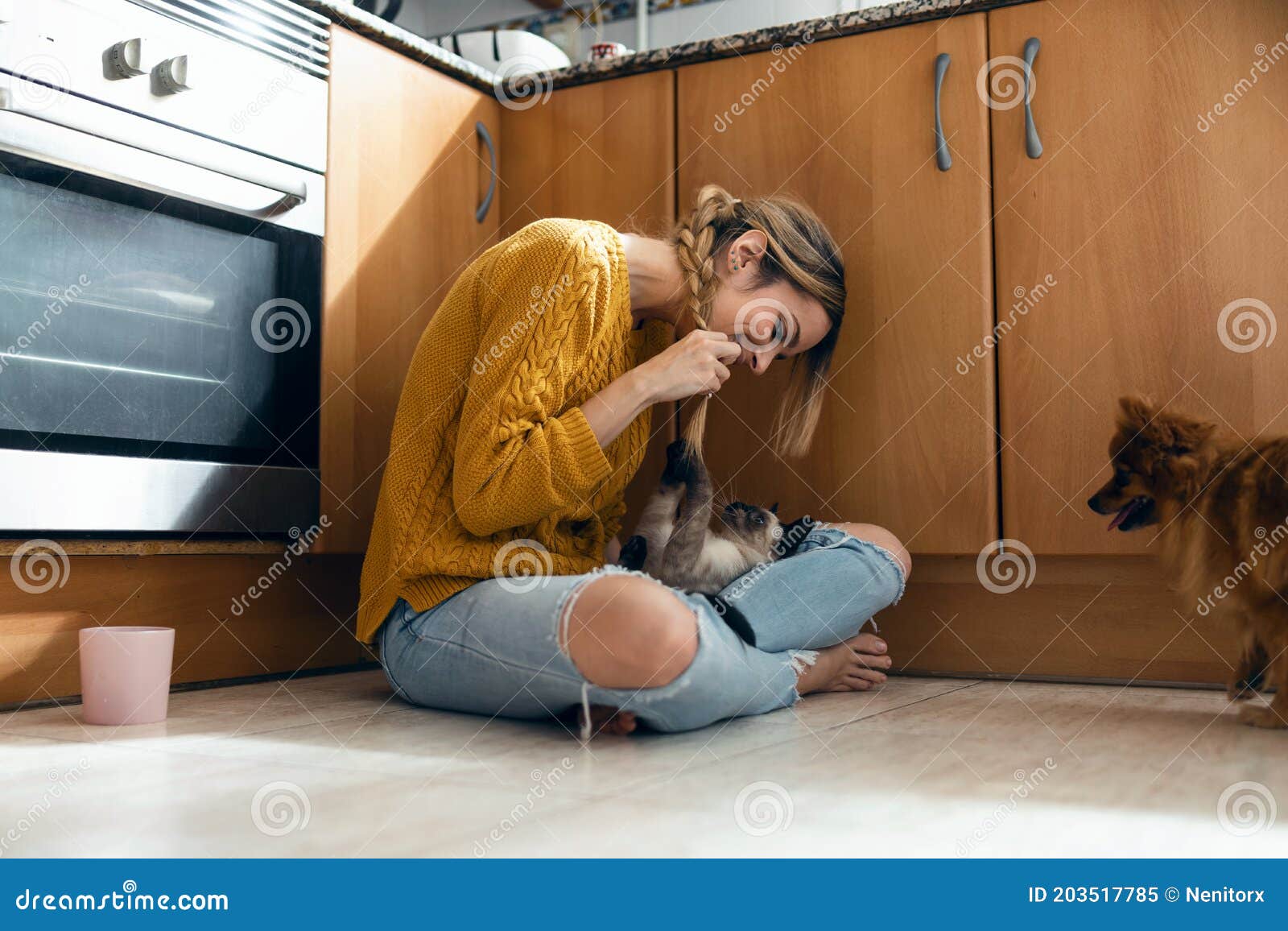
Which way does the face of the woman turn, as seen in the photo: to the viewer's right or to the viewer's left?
to the viewer's right

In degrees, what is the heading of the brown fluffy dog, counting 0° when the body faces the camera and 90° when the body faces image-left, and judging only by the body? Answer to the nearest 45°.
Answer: approximately 90°

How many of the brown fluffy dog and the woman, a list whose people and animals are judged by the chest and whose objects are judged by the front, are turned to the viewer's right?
1

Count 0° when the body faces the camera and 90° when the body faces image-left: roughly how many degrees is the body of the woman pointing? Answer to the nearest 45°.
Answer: approximately 270°

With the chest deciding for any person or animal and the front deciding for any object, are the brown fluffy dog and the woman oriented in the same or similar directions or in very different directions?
very different directions

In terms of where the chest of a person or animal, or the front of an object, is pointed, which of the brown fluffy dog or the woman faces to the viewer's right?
the woman
